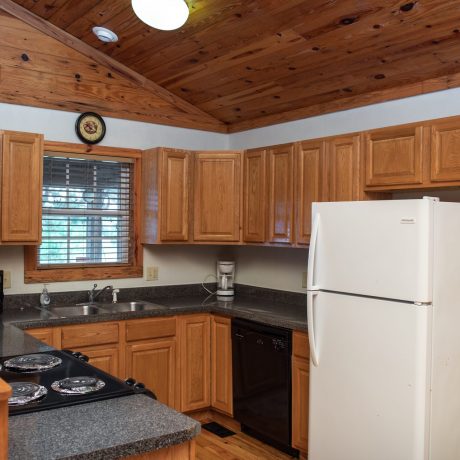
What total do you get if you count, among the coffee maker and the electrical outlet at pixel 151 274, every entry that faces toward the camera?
2

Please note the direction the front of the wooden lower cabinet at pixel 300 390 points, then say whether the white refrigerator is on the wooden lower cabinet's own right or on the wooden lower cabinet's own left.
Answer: on the wooden lower cabinet's own left

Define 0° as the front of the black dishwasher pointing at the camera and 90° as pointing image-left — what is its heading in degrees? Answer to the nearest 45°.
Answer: approximately 45°

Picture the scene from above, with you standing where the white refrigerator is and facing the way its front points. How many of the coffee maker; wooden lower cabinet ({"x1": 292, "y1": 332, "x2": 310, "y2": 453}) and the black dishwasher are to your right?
3

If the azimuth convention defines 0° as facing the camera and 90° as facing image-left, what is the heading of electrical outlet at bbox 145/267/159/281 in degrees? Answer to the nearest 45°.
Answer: approximately 0°

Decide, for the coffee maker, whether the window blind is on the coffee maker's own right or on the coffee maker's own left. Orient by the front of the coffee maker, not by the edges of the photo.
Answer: on the coffee maker's own right

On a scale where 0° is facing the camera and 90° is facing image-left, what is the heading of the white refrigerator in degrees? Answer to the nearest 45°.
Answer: approximately 45°
